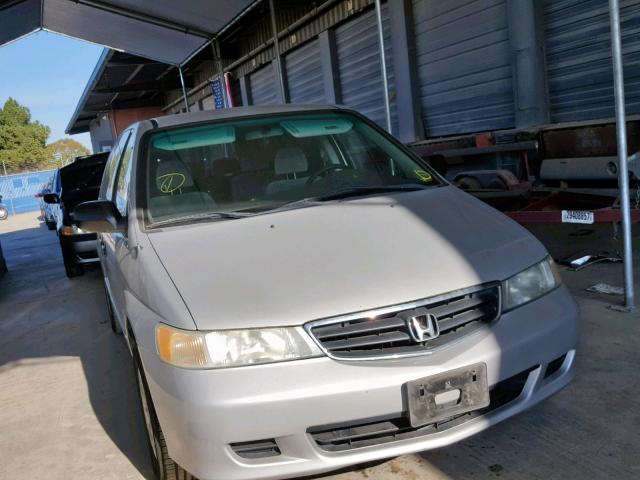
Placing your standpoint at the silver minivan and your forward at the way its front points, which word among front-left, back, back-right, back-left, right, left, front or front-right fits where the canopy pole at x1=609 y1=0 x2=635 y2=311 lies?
left

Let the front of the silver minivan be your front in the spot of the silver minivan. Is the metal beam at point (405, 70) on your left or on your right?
on your left

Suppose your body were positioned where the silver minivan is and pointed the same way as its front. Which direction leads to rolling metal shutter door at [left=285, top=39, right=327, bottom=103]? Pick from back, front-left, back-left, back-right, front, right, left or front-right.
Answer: back-left

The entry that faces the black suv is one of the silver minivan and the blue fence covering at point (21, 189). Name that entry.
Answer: the blue fence covering

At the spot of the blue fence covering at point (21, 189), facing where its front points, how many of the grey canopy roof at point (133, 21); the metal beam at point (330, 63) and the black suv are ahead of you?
3

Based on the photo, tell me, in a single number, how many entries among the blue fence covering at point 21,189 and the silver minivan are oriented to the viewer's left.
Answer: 0

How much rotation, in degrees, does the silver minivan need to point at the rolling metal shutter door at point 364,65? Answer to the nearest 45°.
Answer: approximately 135° to its left

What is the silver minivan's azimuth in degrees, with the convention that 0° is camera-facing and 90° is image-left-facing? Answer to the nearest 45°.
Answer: approximately 315°

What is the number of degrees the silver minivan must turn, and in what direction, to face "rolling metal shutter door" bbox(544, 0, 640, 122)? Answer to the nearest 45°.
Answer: approximately 90° to its left
